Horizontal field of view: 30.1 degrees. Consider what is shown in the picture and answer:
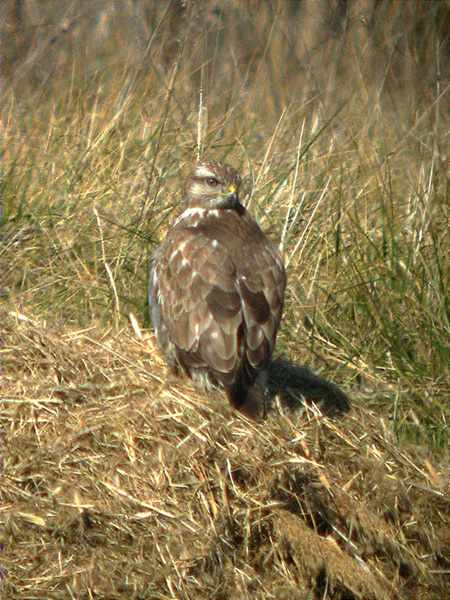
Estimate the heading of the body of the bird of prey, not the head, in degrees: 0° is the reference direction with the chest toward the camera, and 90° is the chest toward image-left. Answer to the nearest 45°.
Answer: approximately 135°
